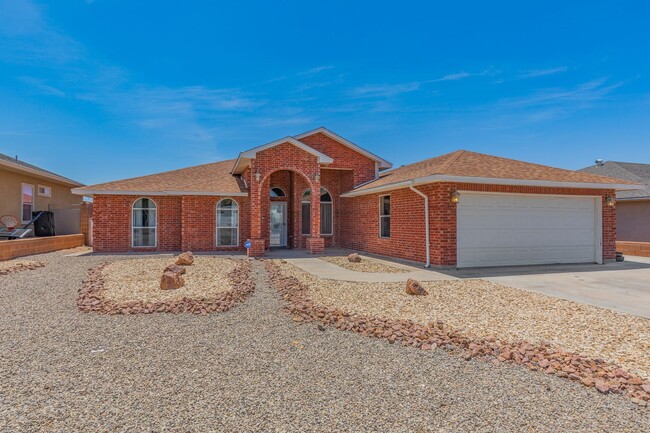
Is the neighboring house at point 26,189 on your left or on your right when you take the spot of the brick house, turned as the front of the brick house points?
on your right

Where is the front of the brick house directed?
toward the camera

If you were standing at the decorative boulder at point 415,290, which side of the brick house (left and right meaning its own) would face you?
front

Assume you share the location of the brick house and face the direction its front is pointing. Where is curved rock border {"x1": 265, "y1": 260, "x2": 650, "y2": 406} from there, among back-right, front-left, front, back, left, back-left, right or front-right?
front

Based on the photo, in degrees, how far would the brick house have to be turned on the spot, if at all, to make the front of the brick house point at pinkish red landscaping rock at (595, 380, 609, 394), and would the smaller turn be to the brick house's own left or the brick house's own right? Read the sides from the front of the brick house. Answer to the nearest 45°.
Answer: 0° — it already faces it

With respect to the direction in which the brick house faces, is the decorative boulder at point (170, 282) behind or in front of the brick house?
in front

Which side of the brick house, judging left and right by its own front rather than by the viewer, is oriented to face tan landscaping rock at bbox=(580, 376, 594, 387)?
front

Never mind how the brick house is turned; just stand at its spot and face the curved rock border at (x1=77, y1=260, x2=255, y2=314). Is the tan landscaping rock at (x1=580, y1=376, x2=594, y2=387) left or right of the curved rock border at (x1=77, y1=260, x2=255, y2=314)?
left
